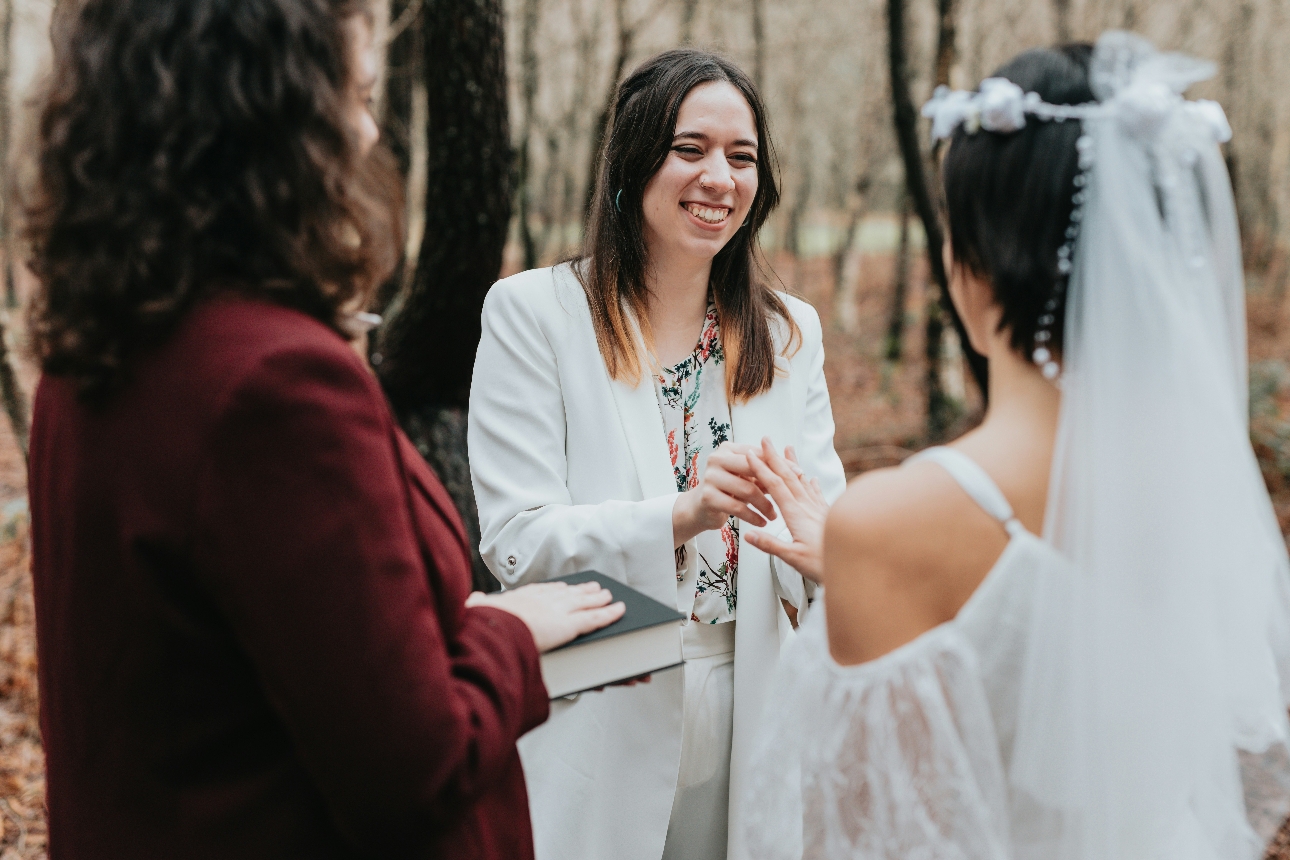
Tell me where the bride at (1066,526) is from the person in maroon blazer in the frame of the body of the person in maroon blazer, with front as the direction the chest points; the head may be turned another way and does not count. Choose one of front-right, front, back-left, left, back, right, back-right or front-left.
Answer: front-right

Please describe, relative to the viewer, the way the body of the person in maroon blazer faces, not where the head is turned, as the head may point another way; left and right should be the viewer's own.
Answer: facing away from the viewer and to the right of the viewer

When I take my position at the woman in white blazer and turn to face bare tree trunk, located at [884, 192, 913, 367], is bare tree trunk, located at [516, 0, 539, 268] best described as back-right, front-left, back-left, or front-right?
front-left

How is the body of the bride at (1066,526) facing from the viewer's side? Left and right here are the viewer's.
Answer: facing away from the viewer and to the left of the viewer

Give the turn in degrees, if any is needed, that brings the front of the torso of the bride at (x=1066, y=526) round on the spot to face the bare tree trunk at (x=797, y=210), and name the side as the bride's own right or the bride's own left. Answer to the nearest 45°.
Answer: approximately 45° to the bride's own right

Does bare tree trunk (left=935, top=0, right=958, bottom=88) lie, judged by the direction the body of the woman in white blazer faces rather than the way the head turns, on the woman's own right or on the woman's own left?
on the woman's own left

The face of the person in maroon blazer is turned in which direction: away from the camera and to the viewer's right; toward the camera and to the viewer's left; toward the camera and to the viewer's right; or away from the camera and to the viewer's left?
away from the camera and to the viewer's right

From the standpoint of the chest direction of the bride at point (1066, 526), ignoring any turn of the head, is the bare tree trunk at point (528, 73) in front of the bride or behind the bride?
in front

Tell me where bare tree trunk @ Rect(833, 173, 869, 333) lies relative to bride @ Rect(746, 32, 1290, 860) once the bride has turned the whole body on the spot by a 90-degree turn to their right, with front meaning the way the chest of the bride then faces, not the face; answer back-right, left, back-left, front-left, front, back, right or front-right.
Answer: front-left

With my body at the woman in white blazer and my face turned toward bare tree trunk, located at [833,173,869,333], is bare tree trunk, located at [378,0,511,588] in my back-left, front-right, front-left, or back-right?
front-left

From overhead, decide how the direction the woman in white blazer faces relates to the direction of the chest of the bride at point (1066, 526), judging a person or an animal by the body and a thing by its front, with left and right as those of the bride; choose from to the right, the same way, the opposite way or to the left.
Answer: the opposite way

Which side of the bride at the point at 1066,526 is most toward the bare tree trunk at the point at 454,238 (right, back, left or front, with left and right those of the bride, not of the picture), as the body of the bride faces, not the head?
front

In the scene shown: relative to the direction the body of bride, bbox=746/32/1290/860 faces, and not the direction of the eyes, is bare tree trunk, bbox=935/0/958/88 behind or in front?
in front

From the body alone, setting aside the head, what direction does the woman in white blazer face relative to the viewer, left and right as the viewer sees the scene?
facing the viewer and to the right of the viewer

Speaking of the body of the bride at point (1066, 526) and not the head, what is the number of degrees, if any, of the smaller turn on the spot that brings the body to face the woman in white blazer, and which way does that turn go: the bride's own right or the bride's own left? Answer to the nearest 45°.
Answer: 0° — they already face them

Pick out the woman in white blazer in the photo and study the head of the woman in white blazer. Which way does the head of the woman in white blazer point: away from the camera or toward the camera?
toward the camera

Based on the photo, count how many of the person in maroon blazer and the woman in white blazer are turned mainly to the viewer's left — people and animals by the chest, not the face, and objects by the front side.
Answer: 0

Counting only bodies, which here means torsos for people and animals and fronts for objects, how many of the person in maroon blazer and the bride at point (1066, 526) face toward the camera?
0

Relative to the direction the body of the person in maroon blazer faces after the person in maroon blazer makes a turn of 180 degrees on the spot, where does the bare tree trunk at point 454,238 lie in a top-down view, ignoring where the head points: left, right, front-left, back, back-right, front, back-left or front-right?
back-right

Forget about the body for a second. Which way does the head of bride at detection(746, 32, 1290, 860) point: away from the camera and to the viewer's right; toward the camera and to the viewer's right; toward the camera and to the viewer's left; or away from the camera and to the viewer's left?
away from the camera and to the viewer's left
